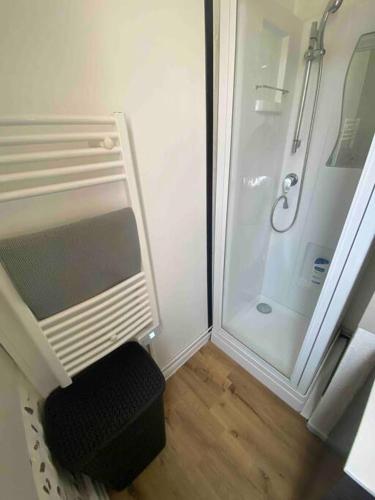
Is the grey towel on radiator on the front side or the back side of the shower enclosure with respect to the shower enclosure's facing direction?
on the front side

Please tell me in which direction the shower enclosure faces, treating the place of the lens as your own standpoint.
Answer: facing the viewer and to the left of the viewer

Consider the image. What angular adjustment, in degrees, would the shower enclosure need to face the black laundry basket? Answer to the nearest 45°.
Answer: approximately 45° to its left
